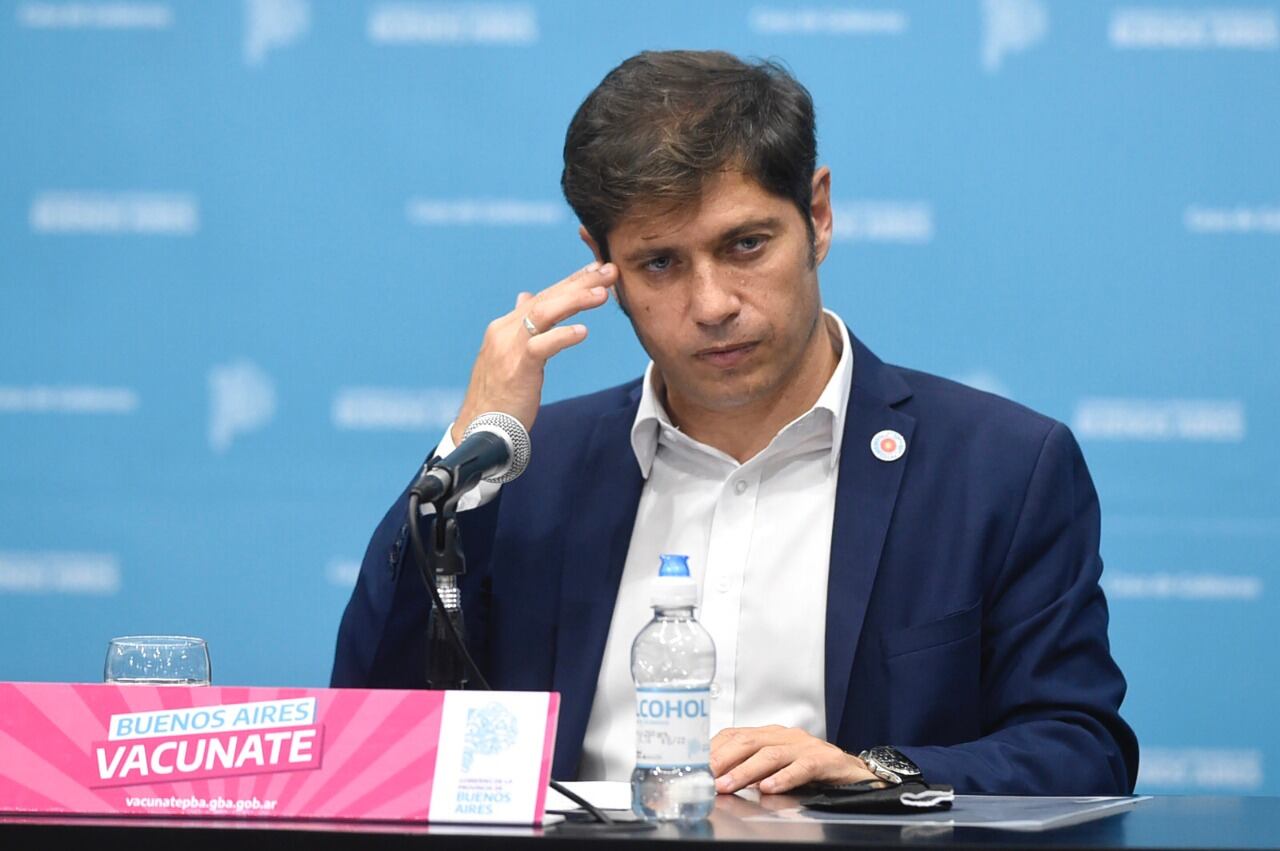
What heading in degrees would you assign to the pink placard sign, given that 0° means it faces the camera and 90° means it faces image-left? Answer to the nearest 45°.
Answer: approximately 0°

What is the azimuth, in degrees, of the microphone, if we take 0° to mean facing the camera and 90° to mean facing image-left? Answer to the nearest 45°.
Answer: approximately 225°

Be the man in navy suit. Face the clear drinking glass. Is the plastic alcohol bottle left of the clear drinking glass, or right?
left
